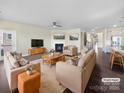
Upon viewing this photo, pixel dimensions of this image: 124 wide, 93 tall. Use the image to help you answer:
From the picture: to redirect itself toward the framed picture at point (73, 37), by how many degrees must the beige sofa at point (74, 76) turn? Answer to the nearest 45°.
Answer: approximately 45° to its right

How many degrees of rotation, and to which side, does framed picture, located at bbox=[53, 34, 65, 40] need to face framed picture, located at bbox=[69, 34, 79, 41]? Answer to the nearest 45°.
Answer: approximately 90° to its left

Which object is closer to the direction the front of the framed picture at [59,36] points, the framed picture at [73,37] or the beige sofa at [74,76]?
the beige sofa

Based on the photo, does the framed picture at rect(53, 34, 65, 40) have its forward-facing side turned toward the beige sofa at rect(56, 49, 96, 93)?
yes

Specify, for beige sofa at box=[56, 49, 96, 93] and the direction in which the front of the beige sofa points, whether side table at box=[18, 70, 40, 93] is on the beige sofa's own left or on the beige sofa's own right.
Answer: on the beige sofa's own left

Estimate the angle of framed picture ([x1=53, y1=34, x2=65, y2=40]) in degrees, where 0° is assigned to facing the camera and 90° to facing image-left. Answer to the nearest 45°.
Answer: approximately 0°

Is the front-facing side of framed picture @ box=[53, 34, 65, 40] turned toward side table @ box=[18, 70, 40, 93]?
yes

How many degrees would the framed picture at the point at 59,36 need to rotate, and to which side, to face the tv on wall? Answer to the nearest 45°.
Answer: approximately 45° to its right

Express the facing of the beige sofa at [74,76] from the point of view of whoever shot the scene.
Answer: facing away from the viewer and to the left of the viewer

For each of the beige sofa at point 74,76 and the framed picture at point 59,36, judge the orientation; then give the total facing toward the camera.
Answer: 1
